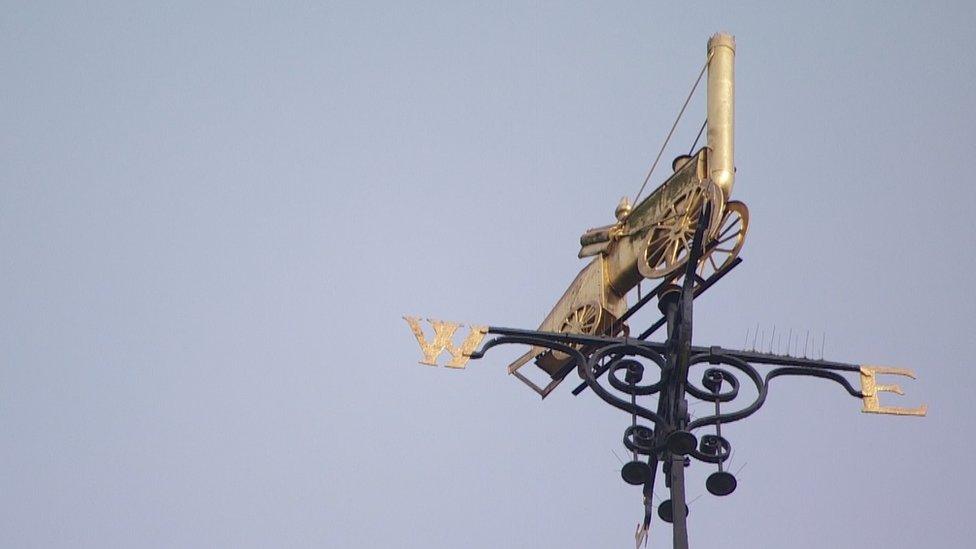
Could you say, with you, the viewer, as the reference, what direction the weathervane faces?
facing the viewer and to the right of the viewer
